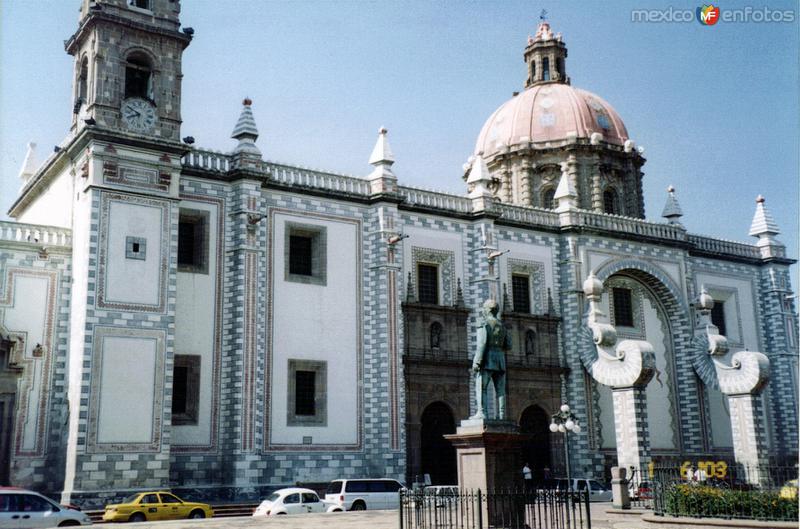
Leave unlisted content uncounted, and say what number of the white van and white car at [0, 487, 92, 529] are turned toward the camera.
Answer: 0

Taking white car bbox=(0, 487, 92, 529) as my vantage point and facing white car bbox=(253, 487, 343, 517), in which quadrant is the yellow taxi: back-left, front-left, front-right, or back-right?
front-left

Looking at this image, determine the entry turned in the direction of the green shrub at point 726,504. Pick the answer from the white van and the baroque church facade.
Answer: the baroque church facade

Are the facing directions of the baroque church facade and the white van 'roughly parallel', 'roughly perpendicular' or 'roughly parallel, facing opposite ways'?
roughly perpendicular

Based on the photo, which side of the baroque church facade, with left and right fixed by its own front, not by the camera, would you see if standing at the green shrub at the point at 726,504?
front

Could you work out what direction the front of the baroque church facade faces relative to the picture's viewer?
facing the viewer and to the right of the viewer

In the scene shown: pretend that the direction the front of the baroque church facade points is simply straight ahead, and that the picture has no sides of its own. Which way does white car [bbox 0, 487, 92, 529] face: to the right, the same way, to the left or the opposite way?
to the left

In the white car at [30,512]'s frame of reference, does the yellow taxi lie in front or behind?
in front

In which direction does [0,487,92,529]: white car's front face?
to the viewer's right
